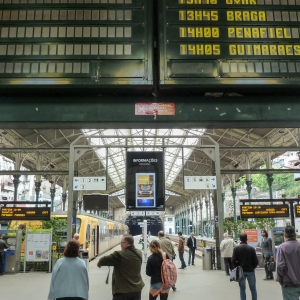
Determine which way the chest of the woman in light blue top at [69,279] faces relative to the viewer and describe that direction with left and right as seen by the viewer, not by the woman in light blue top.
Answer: facing away from the viewer

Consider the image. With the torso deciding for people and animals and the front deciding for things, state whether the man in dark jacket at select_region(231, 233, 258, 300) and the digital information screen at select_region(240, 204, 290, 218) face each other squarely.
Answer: yes

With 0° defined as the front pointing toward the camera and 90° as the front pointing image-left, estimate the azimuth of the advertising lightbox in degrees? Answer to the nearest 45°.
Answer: approximately 0°

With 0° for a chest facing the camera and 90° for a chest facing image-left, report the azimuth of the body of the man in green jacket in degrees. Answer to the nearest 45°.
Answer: approximately 135°

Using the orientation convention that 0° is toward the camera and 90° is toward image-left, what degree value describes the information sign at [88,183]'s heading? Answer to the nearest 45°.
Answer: approximately 0°

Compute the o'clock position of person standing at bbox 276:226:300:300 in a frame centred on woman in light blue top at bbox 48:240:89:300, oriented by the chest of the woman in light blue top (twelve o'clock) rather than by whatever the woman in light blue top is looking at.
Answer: The person standing is roughly at 3 o'clock from the woman in light blue top.
